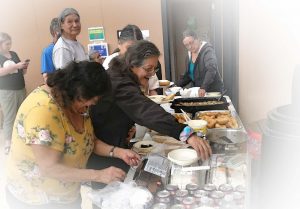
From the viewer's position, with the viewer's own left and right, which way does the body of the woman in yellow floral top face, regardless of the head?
facing the viewer and to the right of the viewer

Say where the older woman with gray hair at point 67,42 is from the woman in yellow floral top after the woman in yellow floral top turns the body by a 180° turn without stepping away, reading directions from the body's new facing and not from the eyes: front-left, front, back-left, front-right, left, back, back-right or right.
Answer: front-right

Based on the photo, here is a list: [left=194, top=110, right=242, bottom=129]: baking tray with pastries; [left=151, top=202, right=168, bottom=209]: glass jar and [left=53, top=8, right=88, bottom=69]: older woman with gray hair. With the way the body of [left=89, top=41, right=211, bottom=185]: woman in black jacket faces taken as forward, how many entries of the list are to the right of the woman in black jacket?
1

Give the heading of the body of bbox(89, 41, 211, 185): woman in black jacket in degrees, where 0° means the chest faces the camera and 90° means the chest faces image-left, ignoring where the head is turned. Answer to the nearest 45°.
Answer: approximately 270°

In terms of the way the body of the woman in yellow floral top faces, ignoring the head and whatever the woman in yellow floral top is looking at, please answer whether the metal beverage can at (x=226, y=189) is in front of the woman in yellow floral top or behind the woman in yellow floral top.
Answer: in front

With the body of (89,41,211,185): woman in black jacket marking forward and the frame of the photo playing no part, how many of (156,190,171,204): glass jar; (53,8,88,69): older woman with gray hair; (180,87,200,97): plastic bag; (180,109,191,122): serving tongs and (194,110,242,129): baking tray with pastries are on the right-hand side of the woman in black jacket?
1

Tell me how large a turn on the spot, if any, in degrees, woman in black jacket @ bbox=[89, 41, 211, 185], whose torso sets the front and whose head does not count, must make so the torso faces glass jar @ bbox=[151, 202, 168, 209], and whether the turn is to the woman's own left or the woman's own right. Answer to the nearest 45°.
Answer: approximately 90° to the woman's own right

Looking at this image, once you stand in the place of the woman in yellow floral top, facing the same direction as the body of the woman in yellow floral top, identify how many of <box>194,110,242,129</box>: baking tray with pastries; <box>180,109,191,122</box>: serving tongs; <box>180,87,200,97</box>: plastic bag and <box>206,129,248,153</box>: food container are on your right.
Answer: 0

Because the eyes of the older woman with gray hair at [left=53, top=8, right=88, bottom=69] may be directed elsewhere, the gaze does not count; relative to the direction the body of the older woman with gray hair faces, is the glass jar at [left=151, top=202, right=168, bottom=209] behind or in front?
in front

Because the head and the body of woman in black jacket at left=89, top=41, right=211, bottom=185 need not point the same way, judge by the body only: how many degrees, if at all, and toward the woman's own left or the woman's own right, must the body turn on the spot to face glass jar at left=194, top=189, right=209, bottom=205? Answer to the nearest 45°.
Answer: approximately 45° to the woman's own right
